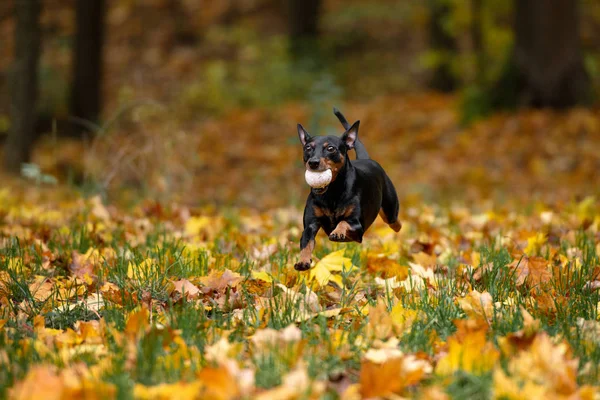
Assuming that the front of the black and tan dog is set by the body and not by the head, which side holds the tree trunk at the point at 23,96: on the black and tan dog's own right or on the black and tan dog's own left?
on the black and tan dog's own right

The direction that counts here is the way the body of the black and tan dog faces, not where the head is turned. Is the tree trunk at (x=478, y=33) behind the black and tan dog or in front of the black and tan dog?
behind

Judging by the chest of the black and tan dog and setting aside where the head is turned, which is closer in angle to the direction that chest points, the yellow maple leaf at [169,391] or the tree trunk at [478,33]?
the yellow maple leaf

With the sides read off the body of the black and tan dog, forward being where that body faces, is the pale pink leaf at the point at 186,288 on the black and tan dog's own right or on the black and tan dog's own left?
on the black and tan dog's own right

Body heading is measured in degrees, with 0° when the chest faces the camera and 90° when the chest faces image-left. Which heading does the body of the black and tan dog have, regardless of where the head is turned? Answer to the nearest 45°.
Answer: approximately 45°

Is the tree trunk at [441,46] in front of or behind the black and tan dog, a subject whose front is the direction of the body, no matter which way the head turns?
behind

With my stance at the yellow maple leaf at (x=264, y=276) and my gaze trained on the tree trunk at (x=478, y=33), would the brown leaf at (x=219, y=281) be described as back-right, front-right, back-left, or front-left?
back-left

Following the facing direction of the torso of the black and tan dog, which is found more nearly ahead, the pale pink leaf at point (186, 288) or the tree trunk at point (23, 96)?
the pale pink leaf

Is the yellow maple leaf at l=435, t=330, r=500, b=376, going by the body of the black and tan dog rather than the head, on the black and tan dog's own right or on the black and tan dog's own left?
on the black and tan dog's own left

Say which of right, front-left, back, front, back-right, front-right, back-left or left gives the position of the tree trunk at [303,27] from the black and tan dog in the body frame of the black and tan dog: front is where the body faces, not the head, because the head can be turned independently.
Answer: back-right
